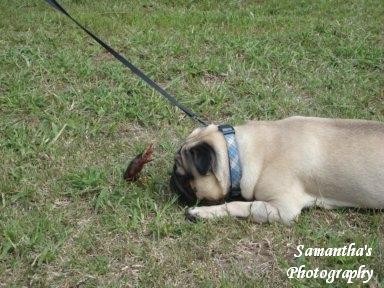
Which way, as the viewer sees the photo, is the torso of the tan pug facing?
to the viewer's left
